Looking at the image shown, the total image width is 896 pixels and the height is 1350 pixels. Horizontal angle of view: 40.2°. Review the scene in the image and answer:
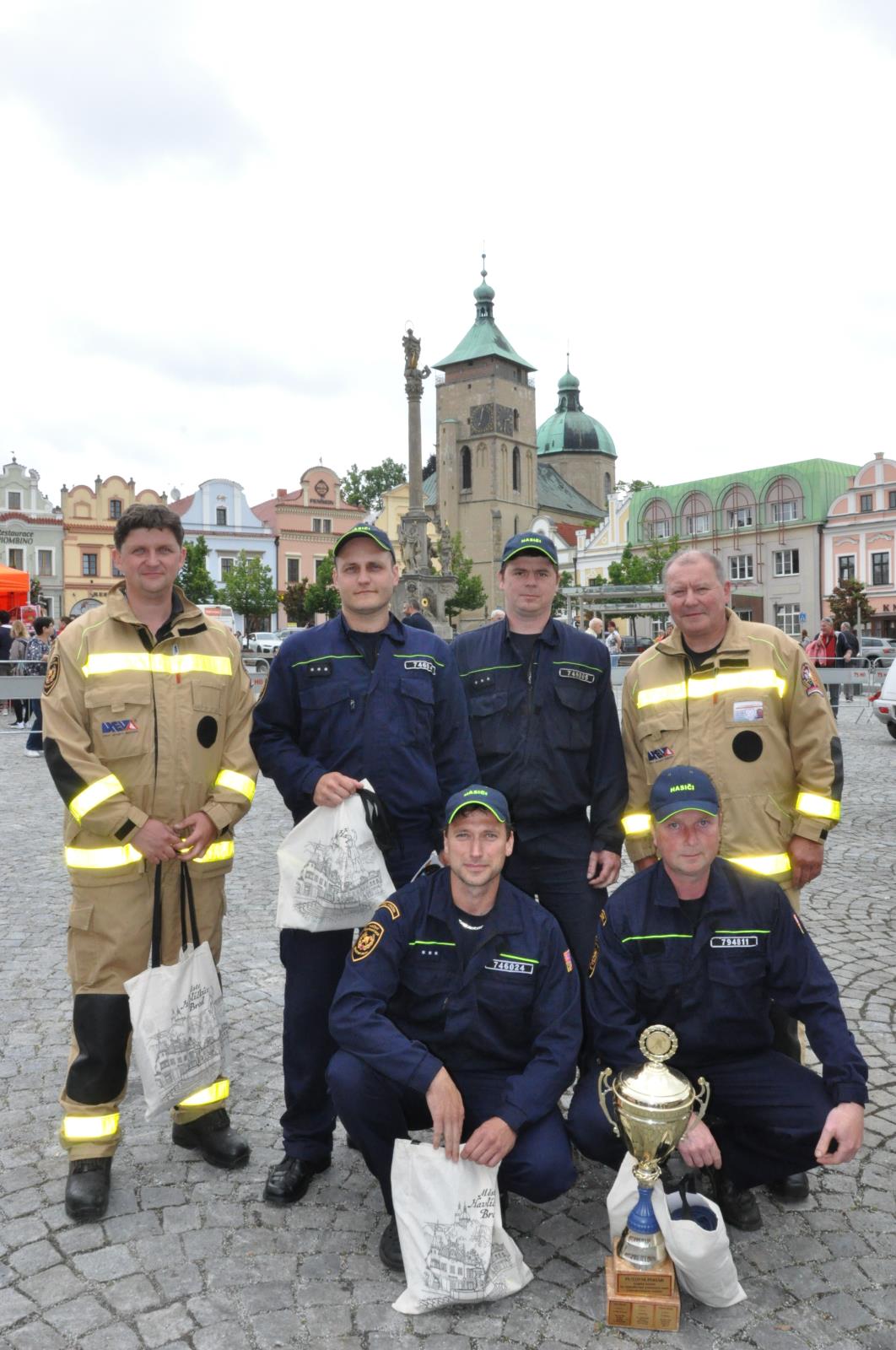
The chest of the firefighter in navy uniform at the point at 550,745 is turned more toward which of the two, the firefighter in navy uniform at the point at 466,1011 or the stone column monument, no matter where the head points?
the firefighter in navy uniform

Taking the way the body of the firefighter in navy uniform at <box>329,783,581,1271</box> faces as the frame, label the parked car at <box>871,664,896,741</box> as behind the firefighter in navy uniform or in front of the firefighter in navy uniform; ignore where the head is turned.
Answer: behind

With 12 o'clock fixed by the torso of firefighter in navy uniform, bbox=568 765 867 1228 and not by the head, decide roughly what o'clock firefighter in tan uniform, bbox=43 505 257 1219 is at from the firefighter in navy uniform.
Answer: The firefighter in tan uniform is roughly at 3 o'clock from the firefighter in navy uniform.

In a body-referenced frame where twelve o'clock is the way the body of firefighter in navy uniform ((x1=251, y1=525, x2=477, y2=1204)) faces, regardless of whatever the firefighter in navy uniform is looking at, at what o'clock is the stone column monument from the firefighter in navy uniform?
The stone column monument is roughly at 6 o'clock from the firefighter in navy uniform.

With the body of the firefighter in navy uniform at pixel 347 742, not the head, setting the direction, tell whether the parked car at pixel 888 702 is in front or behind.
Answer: behind

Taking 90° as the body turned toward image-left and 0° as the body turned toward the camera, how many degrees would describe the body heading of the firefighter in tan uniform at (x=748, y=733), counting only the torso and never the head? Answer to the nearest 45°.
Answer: approximately 0°

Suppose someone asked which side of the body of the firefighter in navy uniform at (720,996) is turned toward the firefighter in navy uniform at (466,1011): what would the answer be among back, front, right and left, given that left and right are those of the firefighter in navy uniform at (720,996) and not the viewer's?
right
